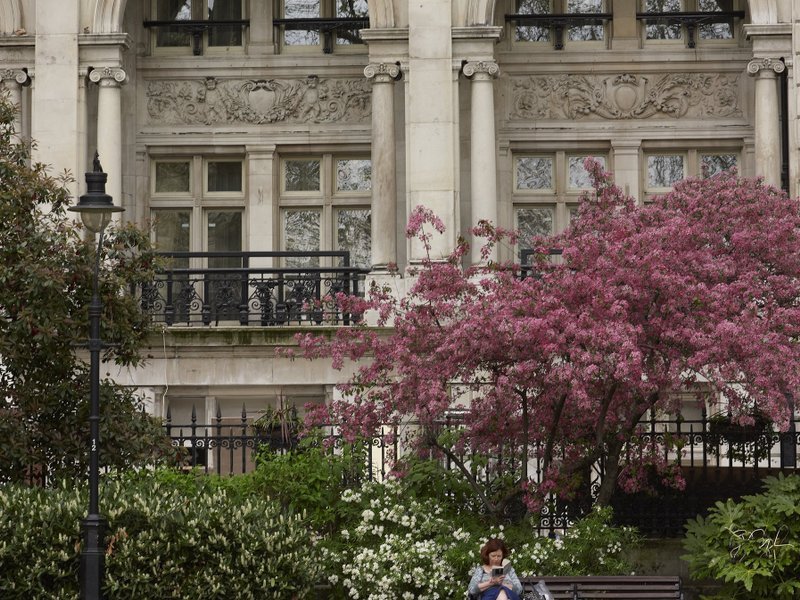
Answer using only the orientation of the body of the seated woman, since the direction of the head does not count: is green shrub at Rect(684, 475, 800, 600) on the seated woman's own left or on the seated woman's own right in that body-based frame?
on the seated woman's own left

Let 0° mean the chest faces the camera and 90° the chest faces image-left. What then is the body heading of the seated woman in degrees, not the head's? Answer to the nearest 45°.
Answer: approximately 0°

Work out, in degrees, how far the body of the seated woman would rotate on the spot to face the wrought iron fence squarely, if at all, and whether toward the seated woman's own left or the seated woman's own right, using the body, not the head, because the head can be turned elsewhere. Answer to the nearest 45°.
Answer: approximately 135° to the seated woman's own left

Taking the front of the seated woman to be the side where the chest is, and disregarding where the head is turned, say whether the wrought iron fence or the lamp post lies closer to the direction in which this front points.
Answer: the lamp post

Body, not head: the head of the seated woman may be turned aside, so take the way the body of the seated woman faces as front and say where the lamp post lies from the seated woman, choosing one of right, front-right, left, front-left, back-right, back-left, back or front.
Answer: right

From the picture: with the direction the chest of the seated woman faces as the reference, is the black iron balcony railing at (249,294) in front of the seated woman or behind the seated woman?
behind
